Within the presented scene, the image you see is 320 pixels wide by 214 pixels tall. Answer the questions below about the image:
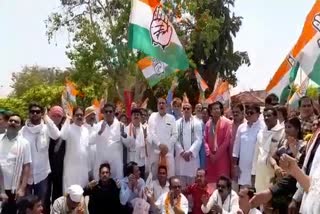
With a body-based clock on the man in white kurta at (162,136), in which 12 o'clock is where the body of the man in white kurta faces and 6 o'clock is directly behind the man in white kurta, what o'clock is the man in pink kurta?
The man in pink kurta is roughly at 9 o'clock from the man in white kurta.

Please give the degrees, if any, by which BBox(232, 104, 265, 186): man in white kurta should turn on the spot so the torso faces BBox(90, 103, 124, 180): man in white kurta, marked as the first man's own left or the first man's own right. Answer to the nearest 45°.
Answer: approximately 45° to the first man's own right

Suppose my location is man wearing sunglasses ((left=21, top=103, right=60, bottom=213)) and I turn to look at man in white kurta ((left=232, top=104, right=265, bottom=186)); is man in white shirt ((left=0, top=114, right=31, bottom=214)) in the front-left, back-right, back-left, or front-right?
back-right

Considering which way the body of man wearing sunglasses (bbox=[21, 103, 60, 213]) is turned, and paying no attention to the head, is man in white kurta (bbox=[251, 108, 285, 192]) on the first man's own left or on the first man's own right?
on the first man's own left

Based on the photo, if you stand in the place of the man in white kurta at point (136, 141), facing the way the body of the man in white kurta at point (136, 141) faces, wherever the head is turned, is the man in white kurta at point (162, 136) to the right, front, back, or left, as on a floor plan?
left

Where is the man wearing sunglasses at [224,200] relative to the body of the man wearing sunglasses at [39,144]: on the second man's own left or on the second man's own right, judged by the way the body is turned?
on the second man's own left

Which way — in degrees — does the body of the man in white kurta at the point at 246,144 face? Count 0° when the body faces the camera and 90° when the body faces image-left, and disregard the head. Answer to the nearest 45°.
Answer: approximately 45°

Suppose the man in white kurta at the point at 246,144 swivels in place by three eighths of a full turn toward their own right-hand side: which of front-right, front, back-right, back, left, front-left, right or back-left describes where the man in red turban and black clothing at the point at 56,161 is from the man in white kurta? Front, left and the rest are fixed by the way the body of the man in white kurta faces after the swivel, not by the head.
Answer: left

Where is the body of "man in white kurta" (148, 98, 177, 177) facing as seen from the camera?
toward the camera

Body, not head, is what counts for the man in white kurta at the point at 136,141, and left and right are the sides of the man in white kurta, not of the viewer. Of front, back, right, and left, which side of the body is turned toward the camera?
front

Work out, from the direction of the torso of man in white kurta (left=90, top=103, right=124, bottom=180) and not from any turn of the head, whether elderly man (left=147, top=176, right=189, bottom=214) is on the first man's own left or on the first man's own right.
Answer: on the first man's own left

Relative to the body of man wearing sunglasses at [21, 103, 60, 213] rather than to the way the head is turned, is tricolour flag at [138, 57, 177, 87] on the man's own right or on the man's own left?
on the man's own left

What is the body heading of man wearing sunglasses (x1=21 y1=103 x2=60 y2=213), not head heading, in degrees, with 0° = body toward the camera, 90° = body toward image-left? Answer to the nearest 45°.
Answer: approximately 0°

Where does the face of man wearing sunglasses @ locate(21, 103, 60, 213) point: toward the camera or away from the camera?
toward the camera

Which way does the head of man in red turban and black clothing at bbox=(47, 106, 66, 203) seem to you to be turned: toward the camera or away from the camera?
toward the camera

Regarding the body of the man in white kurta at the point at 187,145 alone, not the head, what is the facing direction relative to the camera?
toward the camera
